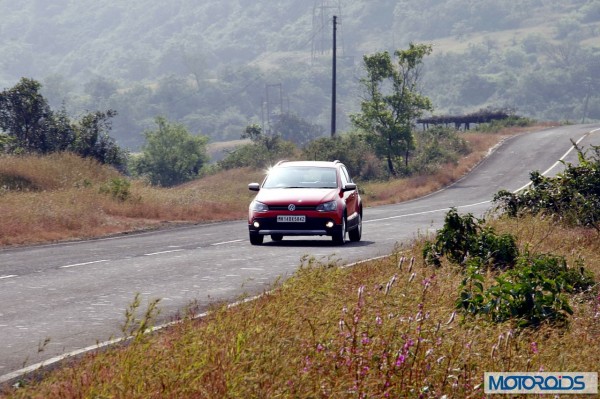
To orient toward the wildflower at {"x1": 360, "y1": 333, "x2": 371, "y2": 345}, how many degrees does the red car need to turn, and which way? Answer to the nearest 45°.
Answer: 0° — it already faces it

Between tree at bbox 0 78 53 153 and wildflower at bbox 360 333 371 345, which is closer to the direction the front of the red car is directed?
the wildflower

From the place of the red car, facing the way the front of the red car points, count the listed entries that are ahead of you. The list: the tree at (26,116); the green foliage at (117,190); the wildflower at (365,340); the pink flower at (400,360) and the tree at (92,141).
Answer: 2

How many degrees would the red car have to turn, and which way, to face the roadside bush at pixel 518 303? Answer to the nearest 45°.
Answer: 0° — it already faces it

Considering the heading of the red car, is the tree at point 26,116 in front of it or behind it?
behind

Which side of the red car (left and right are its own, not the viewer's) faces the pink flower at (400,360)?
front

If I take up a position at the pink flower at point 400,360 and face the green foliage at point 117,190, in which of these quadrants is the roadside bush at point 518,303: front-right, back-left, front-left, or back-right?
front-right

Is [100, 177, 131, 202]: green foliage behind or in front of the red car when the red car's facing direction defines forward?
behind

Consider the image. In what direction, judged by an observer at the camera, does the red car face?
facing the viewer
